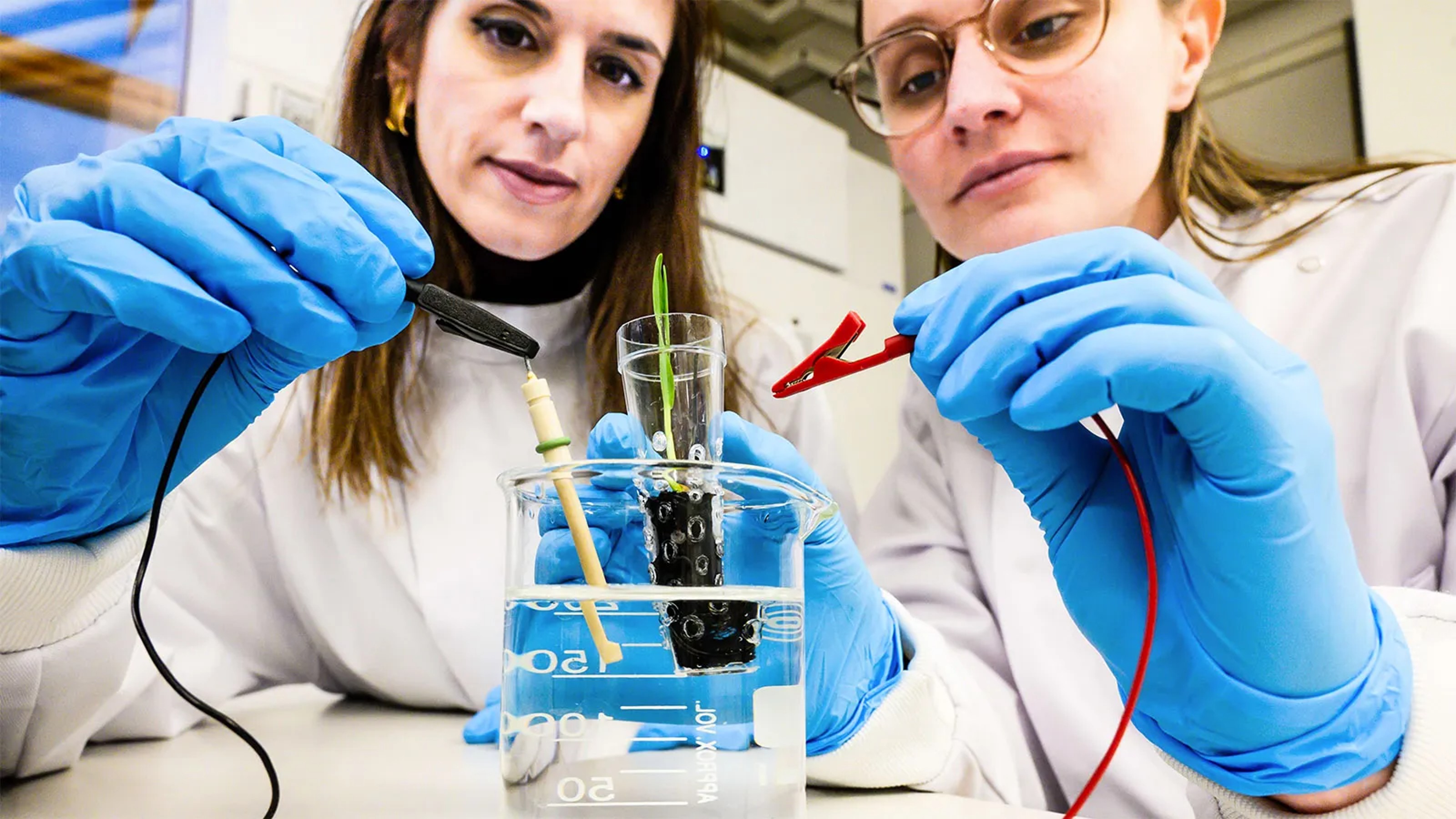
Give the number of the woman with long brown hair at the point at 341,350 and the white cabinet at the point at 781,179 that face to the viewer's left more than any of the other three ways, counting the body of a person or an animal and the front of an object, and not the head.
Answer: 0

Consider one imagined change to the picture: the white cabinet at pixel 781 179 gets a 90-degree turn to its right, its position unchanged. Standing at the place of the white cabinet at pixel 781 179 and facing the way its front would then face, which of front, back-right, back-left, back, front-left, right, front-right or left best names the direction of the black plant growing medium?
front-left

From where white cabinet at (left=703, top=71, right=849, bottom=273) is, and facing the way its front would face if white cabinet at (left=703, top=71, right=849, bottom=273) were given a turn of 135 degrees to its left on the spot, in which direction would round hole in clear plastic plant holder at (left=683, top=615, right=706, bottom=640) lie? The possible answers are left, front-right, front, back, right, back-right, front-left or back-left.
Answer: back

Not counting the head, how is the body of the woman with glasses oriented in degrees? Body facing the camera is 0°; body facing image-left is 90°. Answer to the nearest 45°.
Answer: approximately 45°

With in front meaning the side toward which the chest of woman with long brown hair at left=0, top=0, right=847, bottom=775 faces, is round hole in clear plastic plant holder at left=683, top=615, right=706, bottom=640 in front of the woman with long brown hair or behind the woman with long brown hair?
in front

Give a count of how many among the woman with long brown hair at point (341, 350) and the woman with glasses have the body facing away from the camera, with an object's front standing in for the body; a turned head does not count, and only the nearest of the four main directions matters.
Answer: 0

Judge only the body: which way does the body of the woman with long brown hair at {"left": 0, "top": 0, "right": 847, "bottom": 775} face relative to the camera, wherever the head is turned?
toward the camera

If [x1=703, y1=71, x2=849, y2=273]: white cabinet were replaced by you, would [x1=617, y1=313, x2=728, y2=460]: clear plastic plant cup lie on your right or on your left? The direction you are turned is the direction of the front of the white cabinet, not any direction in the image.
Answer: on your right

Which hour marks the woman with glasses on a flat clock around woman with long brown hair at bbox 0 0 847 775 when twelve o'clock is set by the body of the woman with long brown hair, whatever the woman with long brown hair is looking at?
The woman with glasses is roughly at 10 o'clock from the woman with long brown hair.

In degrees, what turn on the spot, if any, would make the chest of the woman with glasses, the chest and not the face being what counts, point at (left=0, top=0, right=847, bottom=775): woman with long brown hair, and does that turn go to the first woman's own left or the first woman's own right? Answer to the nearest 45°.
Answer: approximately 45° to the first woman's own right

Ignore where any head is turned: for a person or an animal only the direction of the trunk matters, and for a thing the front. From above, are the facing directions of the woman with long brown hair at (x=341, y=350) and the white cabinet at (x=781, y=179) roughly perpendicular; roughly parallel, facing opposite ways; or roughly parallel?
roughly parallel

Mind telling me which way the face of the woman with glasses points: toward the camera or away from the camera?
toward the camera

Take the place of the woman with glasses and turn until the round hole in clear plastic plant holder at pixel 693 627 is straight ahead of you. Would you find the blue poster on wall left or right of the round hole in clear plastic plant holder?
right

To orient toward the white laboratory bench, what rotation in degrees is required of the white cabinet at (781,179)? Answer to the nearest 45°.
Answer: approximately 45° to its right

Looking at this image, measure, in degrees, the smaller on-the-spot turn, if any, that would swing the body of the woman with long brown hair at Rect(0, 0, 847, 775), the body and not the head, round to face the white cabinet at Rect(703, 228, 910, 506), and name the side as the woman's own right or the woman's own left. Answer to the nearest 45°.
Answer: approximately 135° to the woman's own left

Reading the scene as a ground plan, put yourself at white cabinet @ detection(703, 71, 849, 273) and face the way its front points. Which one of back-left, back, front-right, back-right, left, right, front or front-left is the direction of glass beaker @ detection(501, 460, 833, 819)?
front-right
